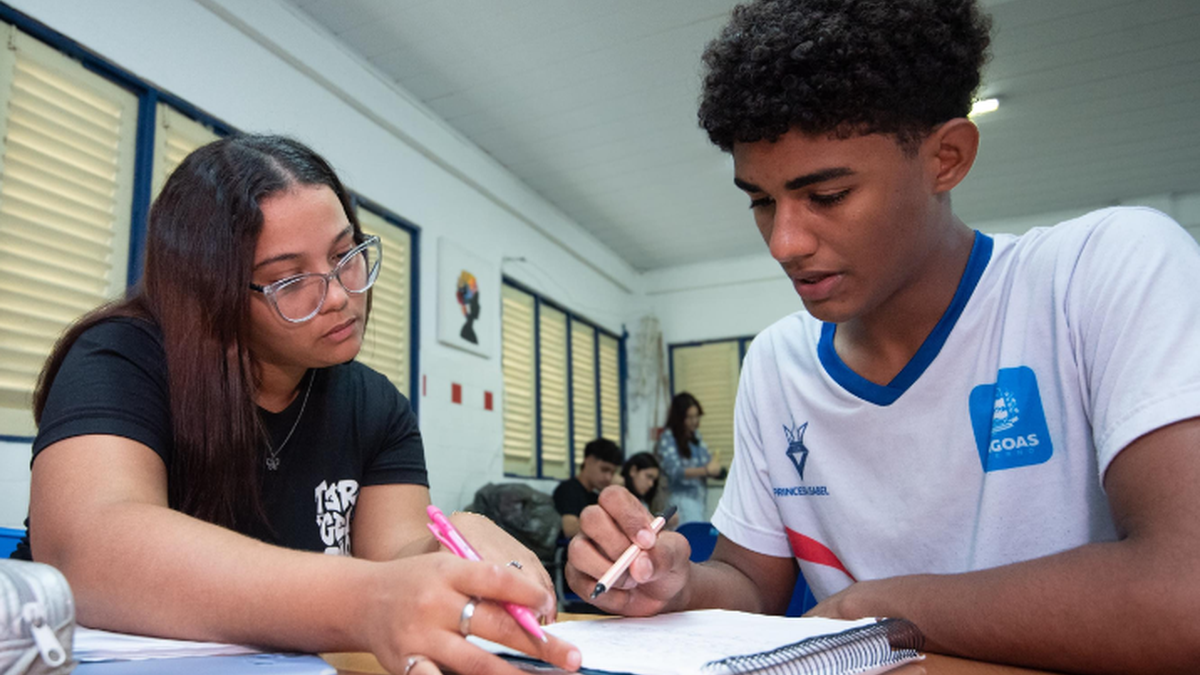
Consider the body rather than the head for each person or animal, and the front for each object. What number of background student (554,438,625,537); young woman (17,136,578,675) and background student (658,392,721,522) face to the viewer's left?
0

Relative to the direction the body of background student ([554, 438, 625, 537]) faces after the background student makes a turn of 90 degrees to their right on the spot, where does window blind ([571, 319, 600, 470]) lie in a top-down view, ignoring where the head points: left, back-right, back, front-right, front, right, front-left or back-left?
back-right

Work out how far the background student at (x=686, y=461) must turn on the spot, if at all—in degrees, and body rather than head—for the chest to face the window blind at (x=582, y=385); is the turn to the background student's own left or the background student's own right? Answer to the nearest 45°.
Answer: approximately 135° to the background student's own right

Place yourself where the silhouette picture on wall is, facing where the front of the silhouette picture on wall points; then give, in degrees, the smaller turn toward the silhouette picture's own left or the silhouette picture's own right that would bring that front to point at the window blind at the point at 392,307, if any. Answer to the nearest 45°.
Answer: approximately 90° to the silhouette picture's own right

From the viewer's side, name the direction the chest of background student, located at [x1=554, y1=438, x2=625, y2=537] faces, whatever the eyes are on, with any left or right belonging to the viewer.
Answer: facing the viewer and to the right of the viewer

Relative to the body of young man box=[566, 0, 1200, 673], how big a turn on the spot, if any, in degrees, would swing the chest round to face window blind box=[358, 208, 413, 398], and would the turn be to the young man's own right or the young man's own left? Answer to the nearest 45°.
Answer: approximately 90° to the young man's own right

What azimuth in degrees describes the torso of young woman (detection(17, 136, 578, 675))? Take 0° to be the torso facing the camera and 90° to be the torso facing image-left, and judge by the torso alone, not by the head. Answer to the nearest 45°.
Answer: approximately 315°

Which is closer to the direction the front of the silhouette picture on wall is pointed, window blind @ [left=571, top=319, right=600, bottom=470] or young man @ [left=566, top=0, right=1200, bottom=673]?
the young man

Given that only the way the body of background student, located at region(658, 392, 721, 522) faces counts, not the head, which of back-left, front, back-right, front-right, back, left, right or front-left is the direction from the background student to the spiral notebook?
front-right

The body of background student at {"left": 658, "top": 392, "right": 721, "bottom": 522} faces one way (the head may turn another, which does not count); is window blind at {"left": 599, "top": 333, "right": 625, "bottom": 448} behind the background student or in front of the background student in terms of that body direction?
behind

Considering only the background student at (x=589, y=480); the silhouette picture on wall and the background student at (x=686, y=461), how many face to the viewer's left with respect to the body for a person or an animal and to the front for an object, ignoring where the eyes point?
0

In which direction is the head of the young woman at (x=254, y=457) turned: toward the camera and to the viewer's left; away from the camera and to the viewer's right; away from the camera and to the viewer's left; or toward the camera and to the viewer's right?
toward the camera and to the viewer's right
